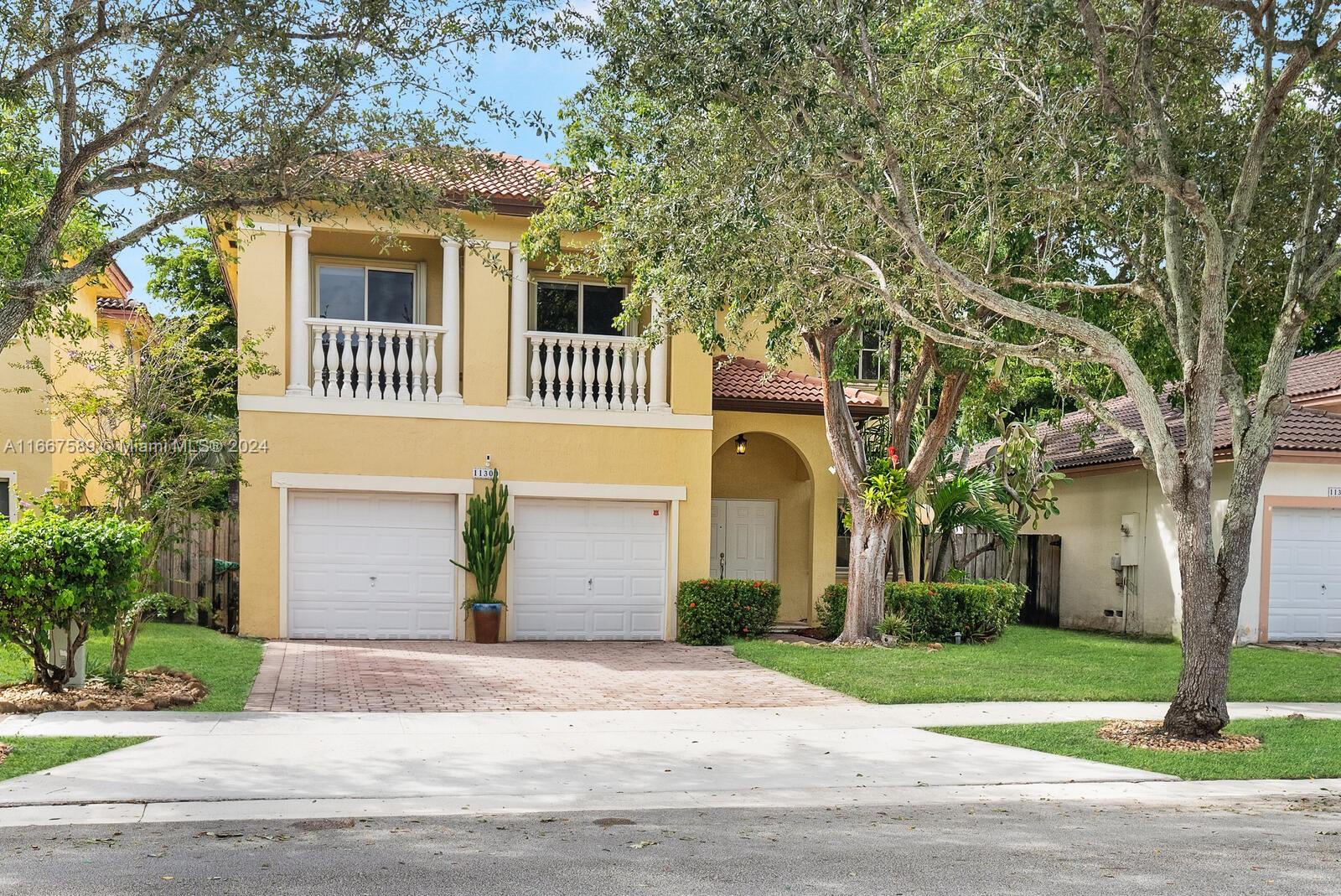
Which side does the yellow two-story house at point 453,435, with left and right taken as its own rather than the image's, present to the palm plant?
left

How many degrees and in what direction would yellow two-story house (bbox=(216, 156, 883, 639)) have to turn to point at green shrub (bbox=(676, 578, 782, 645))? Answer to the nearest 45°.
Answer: approximately 90° to its left

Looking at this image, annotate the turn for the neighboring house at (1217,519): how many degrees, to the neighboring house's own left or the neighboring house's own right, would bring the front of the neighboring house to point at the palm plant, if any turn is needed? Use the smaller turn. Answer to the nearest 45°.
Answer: approximately 45° to the neighboring house's own right

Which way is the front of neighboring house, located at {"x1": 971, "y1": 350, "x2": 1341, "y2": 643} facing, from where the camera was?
facing the viewer

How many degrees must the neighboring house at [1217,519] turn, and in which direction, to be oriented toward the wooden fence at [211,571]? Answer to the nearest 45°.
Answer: approximately 45° to its right

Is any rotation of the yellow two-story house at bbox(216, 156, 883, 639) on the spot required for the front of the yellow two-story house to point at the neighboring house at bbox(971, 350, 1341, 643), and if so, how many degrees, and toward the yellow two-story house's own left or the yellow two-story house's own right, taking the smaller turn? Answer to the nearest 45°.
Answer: approximately 90° to the yellow two-story house's own left

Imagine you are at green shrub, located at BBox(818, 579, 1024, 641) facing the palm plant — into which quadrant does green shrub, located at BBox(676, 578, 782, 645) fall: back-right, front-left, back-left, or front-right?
back-left

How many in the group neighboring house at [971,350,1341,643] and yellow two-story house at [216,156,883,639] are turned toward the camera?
2

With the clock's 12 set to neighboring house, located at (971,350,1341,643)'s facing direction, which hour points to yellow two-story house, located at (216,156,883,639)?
The yellow two-story house is roughly at 2 o'clock from the neighboring house.

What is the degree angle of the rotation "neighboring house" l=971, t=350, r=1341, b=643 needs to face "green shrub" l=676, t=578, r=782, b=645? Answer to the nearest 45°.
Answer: approximately 45° to its right

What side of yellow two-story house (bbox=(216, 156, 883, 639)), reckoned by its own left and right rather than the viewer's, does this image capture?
front

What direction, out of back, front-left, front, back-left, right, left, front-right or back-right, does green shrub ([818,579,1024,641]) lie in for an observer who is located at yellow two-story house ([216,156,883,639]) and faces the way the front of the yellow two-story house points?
left
